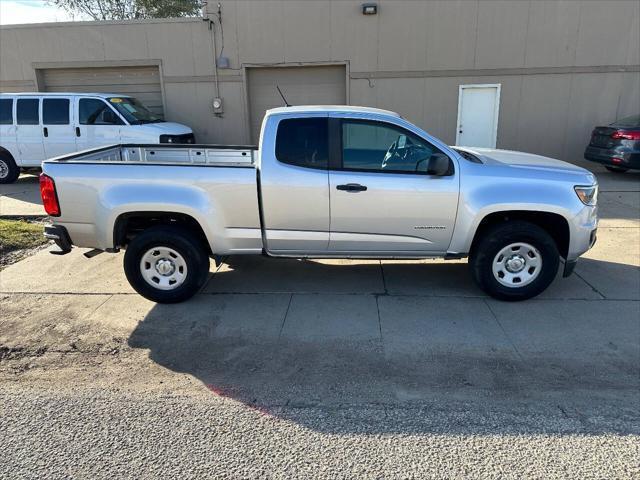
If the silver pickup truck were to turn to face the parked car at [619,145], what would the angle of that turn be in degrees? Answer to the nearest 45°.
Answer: approximately 45° to its left

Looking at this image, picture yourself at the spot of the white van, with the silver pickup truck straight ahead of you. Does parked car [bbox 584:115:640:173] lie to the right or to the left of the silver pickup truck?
left

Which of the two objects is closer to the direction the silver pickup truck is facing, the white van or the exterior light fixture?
the exterior light fixture

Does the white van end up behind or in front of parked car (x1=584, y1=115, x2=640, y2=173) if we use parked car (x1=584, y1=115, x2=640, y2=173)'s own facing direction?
behind

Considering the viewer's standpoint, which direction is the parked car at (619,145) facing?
facing away from the viewer and to the right of the viewer

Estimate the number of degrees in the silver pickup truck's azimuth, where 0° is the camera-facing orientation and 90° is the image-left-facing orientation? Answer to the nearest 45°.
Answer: approximately 270°

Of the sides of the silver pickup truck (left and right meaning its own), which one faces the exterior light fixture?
left

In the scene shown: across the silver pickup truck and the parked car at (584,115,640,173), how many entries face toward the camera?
0

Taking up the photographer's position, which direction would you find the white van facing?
facing the viewer and to the right of the viewer

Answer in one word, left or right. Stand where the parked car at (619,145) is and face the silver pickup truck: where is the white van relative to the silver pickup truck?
right

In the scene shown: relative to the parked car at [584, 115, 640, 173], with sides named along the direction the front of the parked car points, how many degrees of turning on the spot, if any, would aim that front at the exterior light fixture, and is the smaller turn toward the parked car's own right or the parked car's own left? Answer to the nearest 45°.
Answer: approximately 135° to the parked car's own left

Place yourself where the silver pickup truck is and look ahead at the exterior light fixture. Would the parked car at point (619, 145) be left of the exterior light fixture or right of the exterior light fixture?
right
